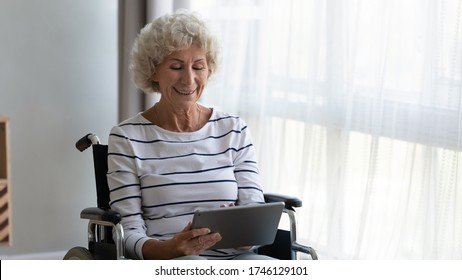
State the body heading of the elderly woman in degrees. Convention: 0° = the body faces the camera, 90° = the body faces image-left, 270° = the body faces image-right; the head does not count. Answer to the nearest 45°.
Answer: approximately 315°

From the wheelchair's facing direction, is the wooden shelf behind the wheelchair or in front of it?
behind

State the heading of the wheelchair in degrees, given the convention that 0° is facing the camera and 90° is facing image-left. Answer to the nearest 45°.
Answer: approximately 315°
